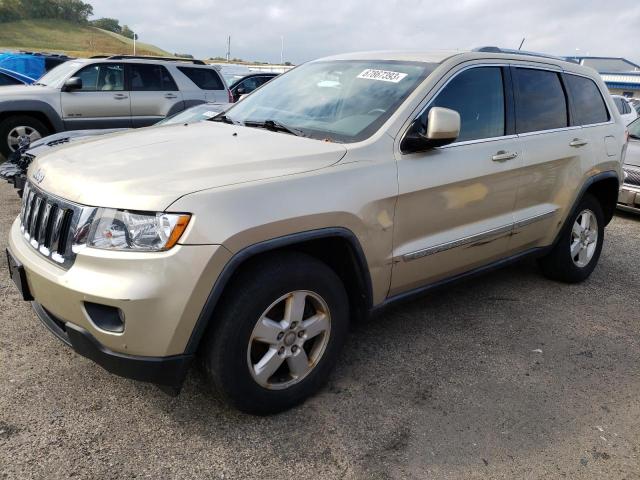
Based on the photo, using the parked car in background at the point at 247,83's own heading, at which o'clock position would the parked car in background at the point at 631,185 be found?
the parked car in background at the point at 631,185 is roughly at 8 o'clock from the parked car in background at the point at 247,83.

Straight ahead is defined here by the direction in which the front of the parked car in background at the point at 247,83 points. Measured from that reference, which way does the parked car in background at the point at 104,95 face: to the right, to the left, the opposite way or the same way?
the same way

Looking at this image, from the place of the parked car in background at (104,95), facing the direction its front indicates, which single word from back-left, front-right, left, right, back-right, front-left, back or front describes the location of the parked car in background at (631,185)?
back-left

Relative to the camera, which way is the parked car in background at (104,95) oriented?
to the viewer's left

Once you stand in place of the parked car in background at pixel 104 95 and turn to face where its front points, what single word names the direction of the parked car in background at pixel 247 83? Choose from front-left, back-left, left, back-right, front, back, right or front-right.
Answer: back-right

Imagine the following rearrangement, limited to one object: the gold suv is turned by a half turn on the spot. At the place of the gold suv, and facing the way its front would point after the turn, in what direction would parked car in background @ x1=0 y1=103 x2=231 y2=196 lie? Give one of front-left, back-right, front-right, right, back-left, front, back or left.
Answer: left

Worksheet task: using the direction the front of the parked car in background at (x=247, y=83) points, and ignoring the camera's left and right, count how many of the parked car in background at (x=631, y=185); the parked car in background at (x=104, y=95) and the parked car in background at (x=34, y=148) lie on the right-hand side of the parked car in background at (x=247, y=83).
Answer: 0

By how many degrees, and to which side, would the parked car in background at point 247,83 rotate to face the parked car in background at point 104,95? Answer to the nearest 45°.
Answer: approximately 90° to its left

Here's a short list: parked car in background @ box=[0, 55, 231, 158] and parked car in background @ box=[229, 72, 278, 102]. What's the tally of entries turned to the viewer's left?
2

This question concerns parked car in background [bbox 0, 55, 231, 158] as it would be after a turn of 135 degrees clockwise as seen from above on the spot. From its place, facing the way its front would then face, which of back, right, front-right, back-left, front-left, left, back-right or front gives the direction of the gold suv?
back-right

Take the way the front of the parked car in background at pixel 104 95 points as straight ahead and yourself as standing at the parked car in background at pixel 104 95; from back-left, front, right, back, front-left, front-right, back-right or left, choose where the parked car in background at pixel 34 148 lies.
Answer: left

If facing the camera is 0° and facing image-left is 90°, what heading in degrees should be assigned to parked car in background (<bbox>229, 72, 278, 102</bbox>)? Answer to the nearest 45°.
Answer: approximately 90°

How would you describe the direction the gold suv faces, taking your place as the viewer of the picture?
facing the viewer and to the left of the viewer

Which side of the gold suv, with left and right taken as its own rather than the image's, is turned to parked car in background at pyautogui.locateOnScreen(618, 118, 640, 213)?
back

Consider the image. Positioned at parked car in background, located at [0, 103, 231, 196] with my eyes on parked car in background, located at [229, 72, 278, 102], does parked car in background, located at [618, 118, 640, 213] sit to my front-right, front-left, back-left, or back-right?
front-right
